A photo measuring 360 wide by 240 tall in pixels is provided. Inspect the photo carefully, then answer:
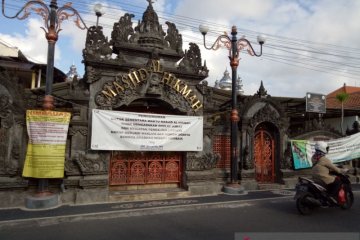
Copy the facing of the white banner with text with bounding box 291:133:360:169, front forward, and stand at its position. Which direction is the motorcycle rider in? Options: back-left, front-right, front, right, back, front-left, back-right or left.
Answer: front

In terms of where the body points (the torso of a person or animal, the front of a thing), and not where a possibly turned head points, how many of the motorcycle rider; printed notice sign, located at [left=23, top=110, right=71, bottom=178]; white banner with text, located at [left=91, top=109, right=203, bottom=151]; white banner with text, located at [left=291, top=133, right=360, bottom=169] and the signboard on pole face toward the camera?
4

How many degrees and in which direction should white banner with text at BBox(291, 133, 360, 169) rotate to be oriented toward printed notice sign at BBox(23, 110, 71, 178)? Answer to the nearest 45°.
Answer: approximately 45° to its right

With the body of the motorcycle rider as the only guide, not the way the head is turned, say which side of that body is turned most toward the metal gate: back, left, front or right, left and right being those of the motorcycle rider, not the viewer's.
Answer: back

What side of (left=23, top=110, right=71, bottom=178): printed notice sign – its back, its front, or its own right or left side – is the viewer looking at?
front

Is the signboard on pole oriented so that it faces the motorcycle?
yes

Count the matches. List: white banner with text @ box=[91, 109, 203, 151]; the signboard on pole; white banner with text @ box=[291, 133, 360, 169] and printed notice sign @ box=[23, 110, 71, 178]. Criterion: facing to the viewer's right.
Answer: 0

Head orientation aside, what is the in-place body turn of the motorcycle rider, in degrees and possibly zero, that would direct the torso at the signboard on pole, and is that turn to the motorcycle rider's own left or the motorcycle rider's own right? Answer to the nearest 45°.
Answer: approximately 90° to the motorcycle rider's own left

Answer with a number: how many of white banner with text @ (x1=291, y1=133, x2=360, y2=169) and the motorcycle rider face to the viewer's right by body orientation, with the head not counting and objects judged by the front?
1

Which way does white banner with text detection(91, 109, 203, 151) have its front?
toward the camera

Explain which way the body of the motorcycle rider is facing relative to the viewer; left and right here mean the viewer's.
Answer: facing to the right of the viewer
